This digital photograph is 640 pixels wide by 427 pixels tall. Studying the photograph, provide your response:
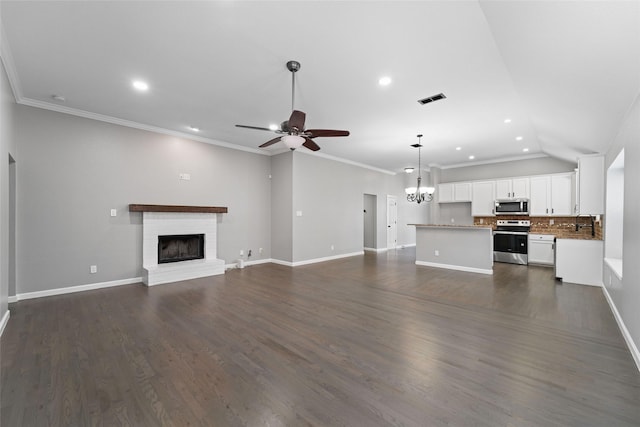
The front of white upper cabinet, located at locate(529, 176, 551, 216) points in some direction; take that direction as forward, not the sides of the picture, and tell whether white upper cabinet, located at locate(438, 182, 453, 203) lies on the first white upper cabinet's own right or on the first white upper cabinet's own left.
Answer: on the first white upper cabinet's own right

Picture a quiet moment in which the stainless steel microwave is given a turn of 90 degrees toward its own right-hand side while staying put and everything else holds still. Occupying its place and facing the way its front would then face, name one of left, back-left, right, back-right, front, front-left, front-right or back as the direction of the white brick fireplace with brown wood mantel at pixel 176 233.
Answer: front-left

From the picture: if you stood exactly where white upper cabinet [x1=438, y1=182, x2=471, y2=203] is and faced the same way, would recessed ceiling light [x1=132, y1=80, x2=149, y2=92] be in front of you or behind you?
in front

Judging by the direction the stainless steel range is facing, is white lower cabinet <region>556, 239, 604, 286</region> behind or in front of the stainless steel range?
in front

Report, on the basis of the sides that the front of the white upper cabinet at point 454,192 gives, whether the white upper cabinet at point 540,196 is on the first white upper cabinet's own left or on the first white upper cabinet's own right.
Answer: on the first white upper cabinet's own left

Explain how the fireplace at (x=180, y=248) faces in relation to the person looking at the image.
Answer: facing the viewer and to the right of the viewer

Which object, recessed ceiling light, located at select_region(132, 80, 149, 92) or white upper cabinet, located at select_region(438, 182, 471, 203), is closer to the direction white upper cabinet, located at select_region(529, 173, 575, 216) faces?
the recessed ceiling light

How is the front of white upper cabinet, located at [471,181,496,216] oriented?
toward the camera

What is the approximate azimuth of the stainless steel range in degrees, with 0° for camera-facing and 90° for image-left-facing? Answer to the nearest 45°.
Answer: approximately 0°

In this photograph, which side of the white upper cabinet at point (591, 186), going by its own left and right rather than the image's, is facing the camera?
left

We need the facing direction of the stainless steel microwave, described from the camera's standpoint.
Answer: facing the viewer

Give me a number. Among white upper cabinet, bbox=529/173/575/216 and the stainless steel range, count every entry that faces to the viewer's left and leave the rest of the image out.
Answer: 0

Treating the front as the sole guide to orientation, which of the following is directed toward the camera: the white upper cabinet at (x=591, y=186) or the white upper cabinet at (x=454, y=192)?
the white upper cabinet at (x=454, y=192)

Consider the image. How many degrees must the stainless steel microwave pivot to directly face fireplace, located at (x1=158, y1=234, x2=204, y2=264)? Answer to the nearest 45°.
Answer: approximately 45° to its right

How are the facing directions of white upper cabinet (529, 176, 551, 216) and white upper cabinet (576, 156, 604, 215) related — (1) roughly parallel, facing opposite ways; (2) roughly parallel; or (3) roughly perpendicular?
roughly perpendicular

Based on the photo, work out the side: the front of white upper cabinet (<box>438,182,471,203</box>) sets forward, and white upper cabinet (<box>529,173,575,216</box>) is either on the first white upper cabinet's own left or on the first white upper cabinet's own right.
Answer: on the first white upper cabinet's own left
